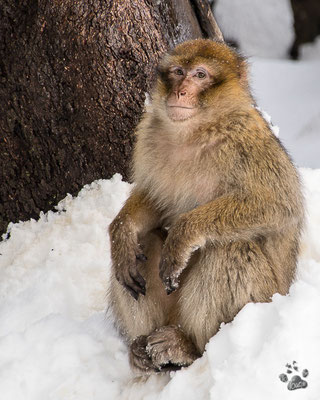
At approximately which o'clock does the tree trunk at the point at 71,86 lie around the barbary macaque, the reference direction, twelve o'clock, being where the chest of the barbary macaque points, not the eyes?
The tree trunk is roughly at 4 o'clock from the barbary macaque.

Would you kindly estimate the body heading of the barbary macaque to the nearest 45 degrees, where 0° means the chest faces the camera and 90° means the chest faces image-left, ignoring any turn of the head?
approximately 45°

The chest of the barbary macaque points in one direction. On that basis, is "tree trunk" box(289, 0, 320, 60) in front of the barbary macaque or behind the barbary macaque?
behind
